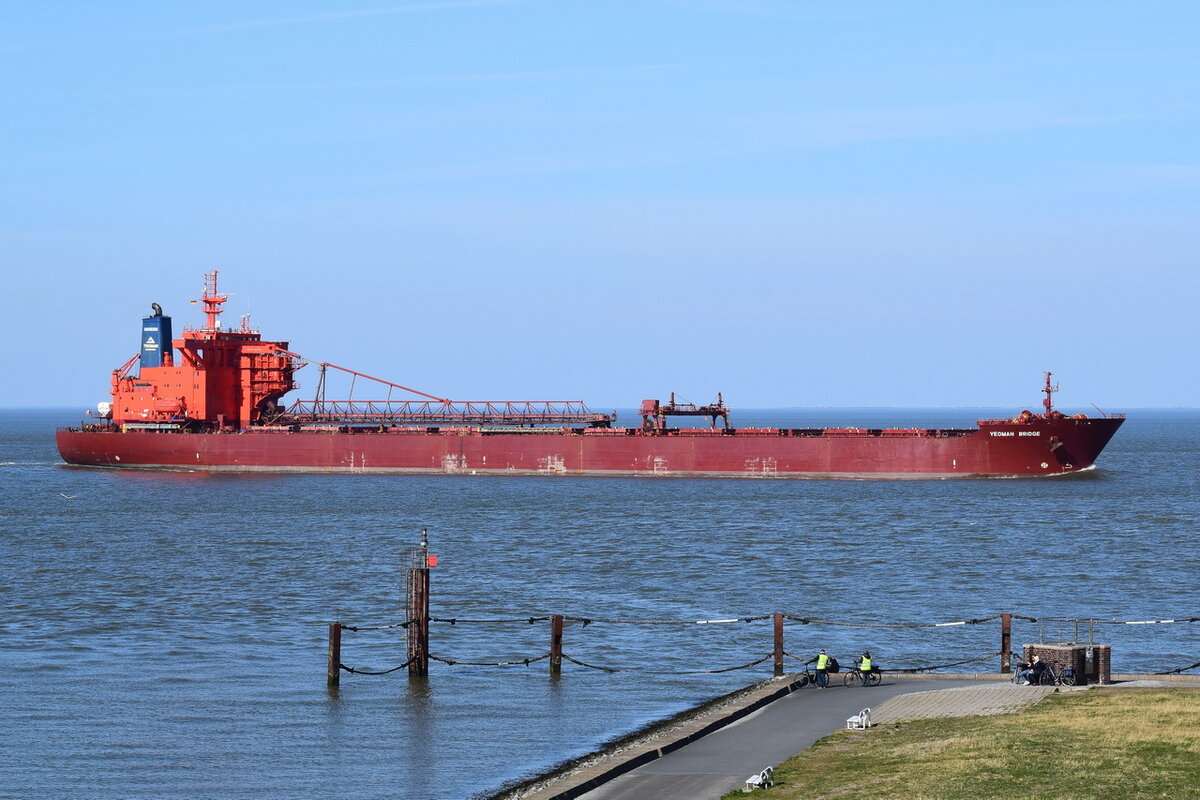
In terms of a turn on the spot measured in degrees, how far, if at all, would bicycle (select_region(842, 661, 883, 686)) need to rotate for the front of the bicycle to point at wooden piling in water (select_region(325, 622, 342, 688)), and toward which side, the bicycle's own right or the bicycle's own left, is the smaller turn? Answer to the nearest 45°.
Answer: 0° — it already faces it

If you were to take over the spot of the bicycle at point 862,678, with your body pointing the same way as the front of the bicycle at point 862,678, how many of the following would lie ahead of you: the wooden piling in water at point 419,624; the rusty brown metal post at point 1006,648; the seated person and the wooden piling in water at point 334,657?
2

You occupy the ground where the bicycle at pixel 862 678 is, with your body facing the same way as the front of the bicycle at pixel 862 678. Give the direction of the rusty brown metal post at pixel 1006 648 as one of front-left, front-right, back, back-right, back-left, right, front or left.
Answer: back-right

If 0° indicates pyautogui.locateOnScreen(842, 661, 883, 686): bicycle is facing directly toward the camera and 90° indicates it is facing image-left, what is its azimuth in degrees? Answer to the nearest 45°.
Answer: approximately 90°

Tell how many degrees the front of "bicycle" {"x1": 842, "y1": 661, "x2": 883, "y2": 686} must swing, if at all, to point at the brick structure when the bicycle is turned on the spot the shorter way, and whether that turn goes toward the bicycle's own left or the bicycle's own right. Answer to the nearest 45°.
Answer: approximately 180°

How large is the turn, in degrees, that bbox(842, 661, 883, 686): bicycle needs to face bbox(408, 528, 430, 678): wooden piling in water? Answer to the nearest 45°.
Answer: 0° — it already faces it

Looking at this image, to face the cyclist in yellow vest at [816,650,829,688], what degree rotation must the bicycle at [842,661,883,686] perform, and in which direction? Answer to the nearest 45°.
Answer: approximately 45° to its left
